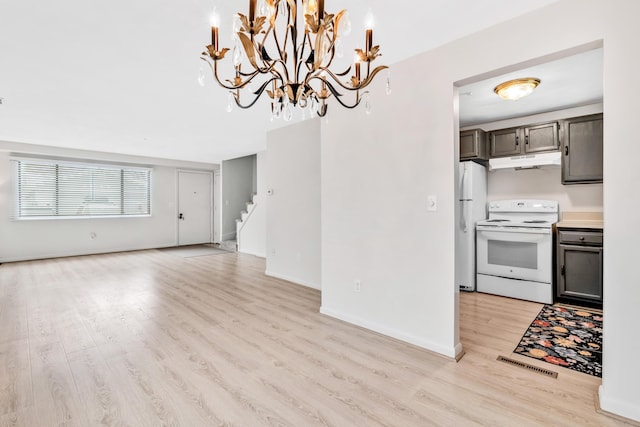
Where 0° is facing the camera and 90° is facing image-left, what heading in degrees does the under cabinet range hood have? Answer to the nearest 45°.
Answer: approximately 0°

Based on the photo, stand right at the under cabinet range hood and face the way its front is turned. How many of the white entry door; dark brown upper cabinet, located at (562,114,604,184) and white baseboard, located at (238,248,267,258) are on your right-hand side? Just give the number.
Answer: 2

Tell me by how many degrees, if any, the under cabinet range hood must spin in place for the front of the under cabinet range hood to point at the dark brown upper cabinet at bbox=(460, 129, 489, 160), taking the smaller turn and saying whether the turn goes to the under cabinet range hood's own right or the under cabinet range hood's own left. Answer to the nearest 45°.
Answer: approximately 90° to the under cabinet range hood's own right

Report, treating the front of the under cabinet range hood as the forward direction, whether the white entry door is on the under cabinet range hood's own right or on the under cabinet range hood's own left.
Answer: on the under cabinet range hood's own right
